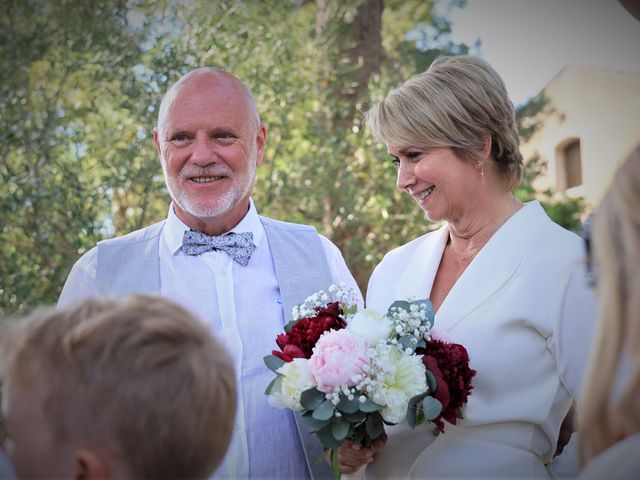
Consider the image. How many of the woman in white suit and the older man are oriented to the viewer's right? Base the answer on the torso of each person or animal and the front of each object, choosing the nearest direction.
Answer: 0

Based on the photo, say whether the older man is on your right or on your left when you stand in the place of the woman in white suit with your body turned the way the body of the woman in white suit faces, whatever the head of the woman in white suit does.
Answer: on your right

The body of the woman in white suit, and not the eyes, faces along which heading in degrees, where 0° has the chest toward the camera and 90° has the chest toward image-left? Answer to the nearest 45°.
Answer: approximately 45°

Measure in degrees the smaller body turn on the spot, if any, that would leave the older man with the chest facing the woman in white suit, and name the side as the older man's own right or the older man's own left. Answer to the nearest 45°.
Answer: approximately 45° to the older man's own left
